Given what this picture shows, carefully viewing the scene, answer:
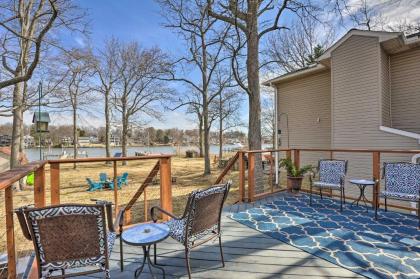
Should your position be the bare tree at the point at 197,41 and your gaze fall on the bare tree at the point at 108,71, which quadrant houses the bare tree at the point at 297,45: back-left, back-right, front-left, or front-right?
back-right

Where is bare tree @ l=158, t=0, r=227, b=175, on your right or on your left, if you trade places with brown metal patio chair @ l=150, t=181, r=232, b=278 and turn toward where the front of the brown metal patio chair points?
on your right

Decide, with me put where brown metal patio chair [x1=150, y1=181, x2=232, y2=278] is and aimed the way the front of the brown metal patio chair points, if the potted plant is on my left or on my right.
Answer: on my right

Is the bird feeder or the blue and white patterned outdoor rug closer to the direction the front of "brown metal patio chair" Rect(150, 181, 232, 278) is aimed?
the bird feeder
